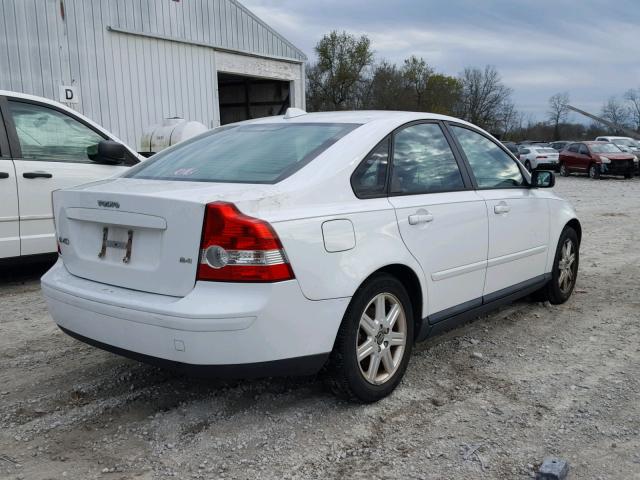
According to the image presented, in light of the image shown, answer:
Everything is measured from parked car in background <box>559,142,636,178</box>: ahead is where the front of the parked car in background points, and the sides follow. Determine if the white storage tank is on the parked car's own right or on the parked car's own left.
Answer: on the parked car's own right

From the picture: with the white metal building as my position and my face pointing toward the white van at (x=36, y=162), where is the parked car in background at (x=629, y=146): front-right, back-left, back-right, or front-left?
back-left

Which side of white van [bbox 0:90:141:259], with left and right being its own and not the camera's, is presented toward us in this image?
right

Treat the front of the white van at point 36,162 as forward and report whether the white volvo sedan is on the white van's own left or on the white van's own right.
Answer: on the white van's own right

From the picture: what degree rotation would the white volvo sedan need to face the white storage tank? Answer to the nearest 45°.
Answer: approximately 45° to its left

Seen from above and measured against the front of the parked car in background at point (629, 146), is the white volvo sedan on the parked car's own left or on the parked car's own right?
on the parked car's own right

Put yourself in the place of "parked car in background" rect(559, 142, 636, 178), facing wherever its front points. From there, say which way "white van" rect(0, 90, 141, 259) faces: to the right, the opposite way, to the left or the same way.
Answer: to the left

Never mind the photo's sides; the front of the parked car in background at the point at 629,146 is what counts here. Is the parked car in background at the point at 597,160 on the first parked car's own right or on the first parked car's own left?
on the first parked car's own right

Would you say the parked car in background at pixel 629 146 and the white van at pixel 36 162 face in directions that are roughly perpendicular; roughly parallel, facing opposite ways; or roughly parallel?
roughly perpendicular

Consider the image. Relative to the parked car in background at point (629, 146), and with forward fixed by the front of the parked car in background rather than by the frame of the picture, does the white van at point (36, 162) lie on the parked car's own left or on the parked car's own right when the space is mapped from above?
on the parked car's own right

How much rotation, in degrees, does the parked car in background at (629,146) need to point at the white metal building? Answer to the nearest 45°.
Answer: approximately 90° to its right
